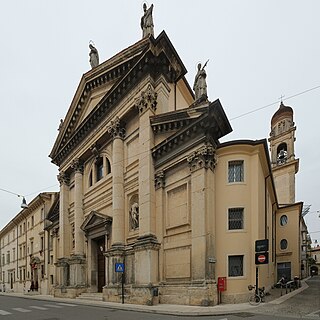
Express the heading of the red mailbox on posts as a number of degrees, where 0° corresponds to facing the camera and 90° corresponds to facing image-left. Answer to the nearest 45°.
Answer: approximately 0°

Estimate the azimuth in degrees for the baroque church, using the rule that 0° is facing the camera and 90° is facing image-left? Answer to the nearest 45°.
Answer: approximately 45°

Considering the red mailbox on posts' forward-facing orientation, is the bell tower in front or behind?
behind
